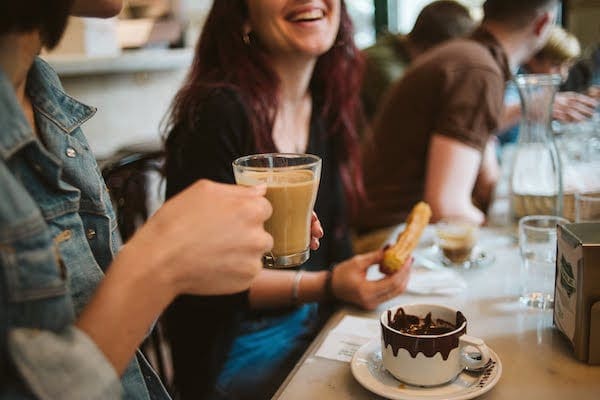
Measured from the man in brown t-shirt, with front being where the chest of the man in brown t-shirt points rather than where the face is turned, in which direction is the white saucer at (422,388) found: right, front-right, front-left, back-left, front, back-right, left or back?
back-right

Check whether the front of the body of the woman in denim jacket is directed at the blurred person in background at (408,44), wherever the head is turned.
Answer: no

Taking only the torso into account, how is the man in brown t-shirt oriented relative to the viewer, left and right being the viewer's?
facing away from the viewer and to the right of the viewer

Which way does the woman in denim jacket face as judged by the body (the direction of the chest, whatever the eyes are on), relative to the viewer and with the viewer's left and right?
facing the viewer and to the right of the viewer

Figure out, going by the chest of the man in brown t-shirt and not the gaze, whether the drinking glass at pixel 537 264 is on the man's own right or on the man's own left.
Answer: on the man's own right

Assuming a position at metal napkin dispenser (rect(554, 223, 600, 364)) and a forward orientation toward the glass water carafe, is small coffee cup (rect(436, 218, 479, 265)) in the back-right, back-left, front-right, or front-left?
front-left

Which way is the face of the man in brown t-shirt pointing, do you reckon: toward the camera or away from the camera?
away from the camera

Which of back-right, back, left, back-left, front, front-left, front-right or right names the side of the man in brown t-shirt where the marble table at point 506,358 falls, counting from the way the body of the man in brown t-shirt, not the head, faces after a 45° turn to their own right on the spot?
right

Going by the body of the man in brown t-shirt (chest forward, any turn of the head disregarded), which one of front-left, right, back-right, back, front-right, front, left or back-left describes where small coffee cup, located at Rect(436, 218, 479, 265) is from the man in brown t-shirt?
back-right

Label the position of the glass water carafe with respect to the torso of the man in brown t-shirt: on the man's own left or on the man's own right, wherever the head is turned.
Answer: on the man's own right

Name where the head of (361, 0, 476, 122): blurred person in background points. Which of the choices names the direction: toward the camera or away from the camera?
away from the camera

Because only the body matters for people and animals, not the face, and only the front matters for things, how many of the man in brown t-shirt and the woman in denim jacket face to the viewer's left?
0

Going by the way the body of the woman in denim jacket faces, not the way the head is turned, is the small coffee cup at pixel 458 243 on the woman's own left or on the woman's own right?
on the woman's own left

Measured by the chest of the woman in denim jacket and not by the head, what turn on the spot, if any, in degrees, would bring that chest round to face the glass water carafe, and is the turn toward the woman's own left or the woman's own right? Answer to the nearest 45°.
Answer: approximately 90° to the woman's own left

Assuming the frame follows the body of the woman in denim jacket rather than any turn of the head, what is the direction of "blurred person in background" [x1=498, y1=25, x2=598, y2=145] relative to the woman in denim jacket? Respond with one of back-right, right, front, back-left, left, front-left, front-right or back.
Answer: left
